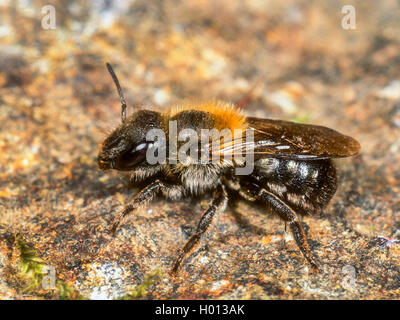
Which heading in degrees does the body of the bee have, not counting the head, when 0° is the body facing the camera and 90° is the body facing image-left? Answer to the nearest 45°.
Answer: approximately 90°
